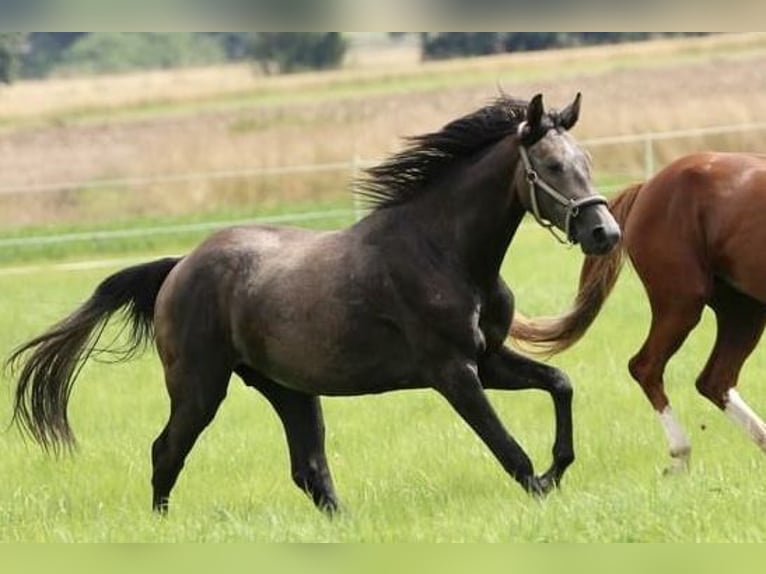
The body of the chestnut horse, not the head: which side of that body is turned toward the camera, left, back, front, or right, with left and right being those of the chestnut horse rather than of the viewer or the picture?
right

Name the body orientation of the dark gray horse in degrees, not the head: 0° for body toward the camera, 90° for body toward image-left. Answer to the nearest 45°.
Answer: approximately 270°

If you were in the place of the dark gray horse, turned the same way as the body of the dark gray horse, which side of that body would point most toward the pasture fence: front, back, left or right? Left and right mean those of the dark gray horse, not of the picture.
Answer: left

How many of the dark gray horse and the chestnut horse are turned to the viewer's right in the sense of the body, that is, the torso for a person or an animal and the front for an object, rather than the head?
2

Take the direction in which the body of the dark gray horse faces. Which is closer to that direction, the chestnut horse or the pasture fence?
the chestnut horse
